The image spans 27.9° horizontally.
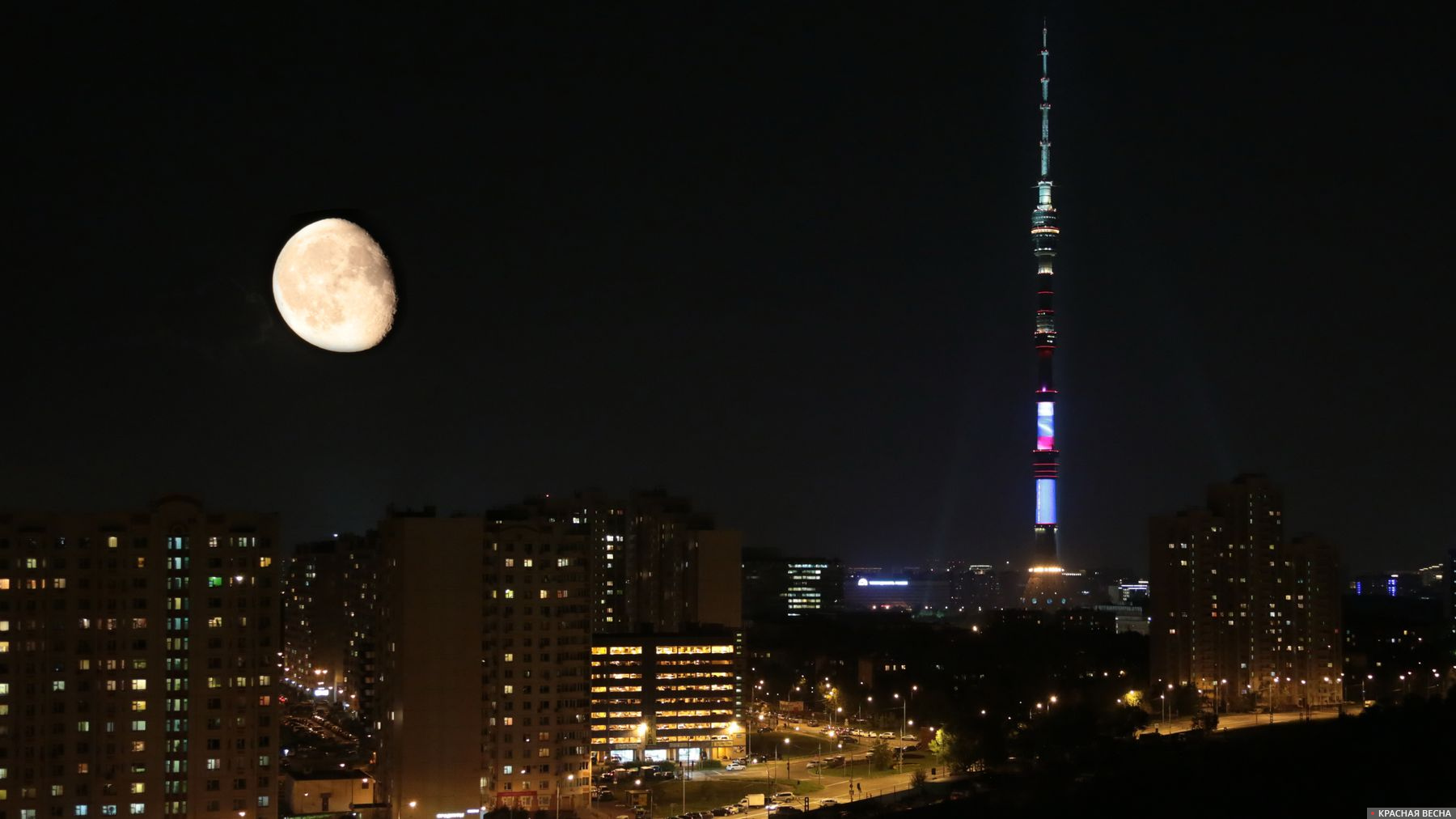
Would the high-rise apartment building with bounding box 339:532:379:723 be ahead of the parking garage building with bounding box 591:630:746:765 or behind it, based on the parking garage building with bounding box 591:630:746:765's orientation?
behind

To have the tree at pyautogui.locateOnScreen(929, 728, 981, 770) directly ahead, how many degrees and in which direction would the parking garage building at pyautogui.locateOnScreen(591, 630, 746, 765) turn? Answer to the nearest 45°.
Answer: approximately 45° to its left

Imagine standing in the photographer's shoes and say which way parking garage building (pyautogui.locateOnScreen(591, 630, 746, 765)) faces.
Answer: facing the viewer

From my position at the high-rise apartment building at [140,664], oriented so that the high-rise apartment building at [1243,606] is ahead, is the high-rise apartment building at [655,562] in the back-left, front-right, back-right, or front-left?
front-left

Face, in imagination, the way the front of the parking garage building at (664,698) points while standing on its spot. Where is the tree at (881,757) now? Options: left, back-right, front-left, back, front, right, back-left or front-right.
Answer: front-left

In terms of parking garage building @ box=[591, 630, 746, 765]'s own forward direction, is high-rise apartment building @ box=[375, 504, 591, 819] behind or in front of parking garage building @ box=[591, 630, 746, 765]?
in front

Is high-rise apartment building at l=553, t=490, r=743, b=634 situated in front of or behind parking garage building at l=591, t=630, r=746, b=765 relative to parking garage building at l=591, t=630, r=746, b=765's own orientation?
behind

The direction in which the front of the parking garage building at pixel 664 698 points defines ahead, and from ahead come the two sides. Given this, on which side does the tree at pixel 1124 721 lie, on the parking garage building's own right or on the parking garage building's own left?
on the parking garage building's own left

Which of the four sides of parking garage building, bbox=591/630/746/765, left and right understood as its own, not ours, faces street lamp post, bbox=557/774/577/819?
front
